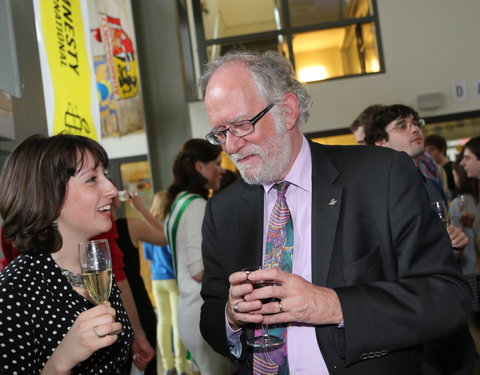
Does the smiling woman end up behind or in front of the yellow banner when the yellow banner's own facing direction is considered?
in front

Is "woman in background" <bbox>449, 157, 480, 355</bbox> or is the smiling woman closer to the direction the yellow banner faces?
the smiling woman

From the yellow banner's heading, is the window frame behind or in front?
behind

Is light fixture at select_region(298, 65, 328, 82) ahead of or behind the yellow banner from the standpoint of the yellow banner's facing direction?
behind

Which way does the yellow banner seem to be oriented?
toward the camera
